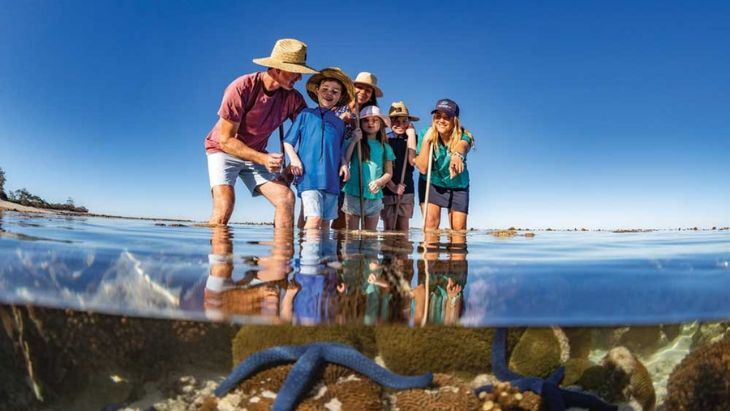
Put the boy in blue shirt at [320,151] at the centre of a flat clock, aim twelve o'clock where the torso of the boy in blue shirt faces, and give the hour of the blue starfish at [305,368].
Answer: The blue starfish is roughly at 12 o'clock from the boy in blue shirt.

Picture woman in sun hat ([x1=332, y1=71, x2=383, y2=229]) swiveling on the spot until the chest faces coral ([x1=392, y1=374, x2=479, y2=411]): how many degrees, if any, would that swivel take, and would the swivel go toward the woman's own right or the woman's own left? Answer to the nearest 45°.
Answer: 0° — they already face it

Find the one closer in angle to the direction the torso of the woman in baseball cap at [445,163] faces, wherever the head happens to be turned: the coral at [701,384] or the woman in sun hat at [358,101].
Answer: the coral

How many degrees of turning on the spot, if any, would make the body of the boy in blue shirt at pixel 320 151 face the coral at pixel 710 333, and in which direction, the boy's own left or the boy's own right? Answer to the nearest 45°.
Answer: approximately 45° to the boy's own left

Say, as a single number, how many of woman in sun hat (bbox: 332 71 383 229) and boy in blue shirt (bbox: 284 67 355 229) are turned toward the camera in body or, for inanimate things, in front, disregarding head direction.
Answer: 2

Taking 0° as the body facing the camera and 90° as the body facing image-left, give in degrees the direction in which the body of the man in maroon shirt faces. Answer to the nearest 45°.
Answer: approximately 315°

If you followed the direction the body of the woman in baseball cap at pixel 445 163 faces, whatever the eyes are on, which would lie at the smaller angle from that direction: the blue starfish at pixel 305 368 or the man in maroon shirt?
the blue starfish

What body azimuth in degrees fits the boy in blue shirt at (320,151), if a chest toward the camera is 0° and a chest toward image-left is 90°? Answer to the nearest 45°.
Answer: approximately 0°

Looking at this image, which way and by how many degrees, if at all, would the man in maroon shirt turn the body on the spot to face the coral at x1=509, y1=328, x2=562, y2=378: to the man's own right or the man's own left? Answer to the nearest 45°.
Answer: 0° — they already face it
